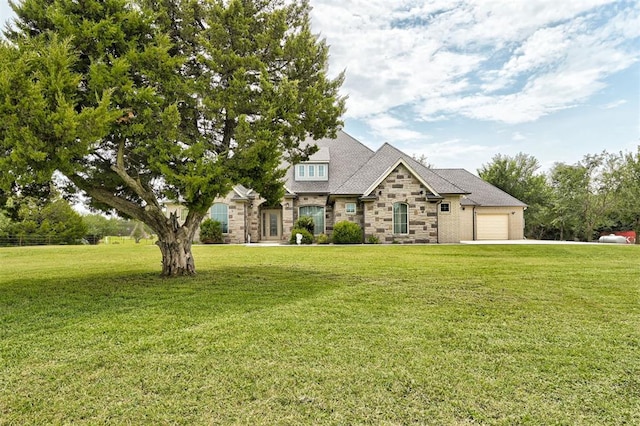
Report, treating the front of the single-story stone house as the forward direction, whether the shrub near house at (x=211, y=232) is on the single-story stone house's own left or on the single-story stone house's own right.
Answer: on the single-story stone house's own right

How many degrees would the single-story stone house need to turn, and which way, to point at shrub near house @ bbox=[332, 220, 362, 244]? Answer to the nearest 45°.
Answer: approximately 45° to its right

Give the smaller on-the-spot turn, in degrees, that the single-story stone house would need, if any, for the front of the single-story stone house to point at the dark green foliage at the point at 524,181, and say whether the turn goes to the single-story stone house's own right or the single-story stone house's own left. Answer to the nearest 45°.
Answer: approximately 135° to the single-story stone house's own left

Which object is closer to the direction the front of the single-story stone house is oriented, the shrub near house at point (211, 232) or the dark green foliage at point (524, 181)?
the shrub near house

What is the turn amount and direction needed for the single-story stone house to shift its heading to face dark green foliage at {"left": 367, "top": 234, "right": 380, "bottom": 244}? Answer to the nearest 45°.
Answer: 0° — it already faces it

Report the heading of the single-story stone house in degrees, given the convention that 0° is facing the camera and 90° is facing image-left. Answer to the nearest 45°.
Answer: approximately 0°

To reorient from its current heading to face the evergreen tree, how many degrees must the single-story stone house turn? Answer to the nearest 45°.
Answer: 0° — it already faces it

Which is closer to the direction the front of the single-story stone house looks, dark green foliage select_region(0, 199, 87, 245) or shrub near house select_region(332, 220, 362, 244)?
the shrub near house

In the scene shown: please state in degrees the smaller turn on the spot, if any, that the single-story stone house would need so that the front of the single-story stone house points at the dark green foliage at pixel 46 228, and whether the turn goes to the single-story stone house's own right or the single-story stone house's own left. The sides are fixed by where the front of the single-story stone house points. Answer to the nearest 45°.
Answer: approximately 90° to the single-story stone house's own right
